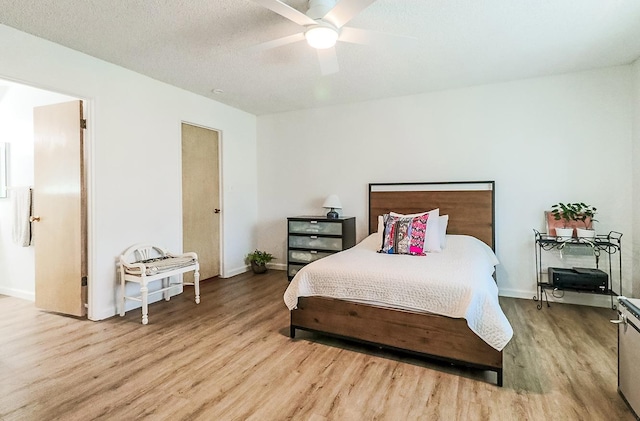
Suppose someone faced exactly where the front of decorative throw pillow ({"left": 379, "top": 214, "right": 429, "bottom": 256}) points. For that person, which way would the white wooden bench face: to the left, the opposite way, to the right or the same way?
to the left

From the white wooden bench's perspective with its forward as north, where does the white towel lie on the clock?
The white towel is roughly at 6 o'clock from the white wooden bench.

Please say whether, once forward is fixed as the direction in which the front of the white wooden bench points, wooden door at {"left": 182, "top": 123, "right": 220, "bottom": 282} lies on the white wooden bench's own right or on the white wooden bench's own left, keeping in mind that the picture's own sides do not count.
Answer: on the white wooden bench's own left

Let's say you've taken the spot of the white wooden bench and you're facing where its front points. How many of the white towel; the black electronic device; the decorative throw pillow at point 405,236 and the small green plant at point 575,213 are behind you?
1

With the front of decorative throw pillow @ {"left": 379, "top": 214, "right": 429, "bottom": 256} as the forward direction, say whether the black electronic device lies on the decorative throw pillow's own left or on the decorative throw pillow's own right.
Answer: on the decorative throw pillow's own left

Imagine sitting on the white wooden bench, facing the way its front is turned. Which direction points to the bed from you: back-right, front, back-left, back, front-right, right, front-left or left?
front

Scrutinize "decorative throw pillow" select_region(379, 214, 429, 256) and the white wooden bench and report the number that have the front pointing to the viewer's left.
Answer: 0

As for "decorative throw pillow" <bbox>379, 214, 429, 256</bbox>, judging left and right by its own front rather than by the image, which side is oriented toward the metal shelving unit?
left

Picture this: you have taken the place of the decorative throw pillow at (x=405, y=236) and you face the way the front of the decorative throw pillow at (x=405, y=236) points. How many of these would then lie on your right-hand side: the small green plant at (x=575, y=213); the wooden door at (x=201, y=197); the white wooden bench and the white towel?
3

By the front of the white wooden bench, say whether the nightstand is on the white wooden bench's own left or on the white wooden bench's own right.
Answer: on the white wooden bench's own left

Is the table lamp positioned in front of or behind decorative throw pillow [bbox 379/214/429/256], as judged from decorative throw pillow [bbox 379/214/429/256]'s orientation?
behind

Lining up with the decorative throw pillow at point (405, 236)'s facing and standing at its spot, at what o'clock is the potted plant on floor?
The potted plant on floor is roughly at 4 o'clock from the decorative throw pillow.

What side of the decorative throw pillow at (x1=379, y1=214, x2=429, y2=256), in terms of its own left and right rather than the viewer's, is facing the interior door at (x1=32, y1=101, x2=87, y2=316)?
right

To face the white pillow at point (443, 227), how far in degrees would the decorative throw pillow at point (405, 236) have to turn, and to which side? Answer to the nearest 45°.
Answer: approximately 135° to its left

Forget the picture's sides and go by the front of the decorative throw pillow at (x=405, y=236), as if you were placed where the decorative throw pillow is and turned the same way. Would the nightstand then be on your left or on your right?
on your right

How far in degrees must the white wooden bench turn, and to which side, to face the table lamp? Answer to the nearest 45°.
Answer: approximately 45° to its left

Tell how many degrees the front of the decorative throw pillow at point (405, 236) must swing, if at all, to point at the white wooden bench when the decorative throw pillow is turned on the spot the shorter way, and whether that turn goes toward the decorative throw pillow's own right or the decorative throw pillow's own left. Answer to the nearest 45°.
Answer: approximately 90° to the decorative throw pillow's own right

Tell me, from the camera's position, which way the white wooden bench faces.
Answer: facing the viewer and to the right of the viewer

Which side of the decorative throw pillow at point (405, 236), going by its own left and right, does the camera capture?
front
